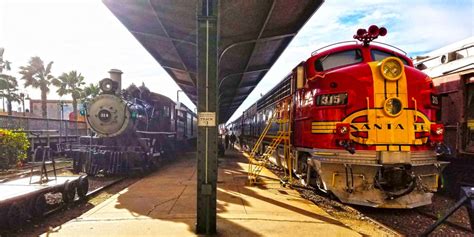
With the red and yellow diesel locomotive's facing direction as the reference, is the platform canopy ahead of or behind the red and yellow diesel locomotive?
behind

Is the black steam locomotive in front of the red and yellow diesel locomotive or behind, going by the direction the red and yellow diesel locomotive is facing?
behind

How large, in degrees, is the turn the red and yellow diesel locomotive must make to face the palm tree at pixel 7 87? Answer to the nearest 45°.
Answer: approximately 180°

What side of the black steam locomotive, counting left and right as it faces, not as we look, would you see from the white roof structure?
left

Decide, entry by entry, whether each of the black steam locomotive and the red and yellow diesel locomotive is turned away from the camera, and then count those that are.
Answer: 0

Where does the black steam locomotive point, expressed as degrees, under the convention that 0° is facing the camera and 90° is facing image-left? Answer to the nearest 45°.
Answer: approximately 45°

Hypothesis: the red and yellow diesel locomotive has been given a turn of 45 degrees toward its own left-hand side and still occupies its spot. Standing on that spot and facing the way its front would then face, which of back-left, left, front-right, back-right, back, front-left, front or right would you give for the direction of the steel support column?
back-right

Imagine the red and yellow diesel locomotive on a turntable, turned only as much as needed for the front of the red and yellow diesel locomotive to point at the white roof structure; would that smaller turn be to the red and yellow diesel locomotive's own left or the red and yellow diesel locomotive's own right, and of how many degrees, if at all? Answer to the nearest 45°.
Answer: approximately 90° to the red and yellow diesel locomotive's own left
